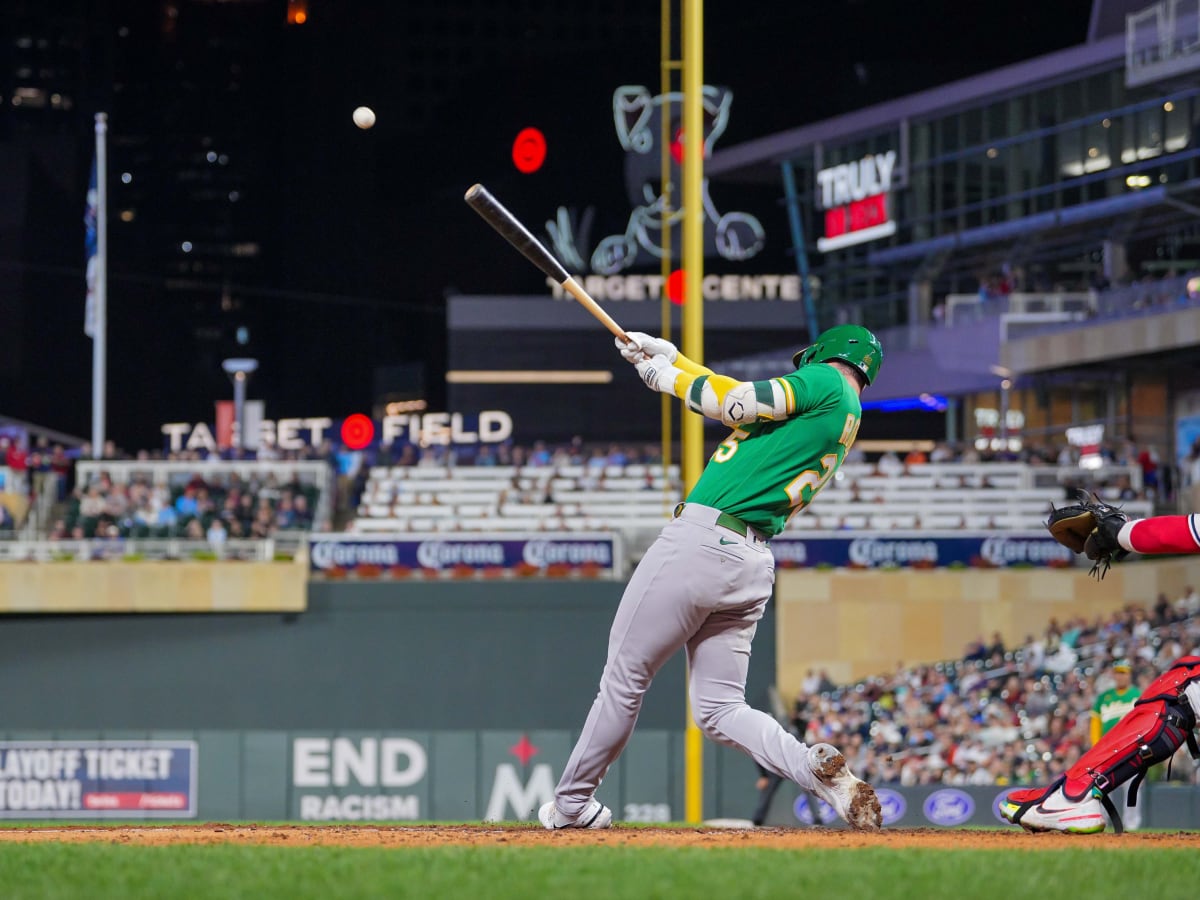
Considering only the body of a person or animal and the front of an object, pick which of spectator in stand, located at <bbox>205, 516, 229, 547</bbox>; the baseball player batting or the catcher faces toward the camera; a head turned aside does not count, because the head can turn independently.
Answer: the spectator in stand

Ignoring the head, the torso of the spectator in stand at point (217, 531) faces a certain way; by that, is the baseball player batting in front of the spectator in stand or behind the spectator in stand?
in front

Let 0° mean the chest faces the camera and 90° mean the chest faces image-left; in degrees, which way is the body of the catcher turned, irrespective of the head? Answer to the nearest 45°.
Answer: approximately 90°

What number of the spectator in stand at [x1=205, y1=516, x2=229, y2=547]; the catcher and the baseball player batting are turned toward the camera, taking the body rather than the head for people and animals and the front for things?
1

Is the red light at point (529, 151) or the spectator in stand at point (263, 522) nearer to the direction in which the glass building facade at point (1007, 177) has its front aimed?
the spectator in stand

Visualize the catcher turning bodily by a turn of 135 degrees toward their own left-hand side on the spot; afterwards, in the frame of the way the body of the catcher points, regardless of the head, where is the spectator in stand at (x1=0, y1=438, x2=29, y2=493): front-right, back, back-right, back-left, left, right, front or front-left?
back

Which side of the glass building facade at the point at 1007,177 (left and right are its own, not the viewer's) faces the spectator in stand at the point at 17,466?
front

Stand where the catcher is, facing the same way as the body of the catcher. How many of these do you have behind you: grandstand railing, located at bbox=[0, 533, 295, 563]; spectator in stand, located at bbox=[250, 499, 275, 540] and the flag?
0

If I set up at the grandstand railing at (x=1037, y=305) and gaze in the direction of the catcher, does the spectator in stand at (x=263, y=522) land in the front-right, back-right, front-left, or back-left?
front-right

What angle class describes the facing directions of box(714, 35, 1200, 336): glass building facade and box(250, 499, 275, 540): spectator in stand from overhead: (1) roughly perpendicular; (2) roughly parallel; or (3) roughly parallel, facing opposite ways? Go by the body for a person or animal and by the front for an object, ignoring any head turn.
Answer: roughly perpendicular

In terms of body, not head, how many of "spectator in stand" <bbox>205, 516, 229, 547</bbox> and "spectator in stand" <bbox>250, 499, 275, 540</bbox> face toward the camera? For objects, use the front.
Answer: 2

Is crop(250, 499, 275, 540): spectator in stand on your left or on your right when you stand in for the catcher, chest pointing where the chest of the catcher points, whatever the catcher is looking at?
on your right

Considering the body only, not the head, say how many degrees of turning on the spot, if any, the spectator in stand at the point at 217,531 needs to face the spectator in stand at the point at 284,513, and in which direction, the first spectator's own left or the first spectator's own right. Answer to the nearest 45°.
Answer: approximately 90° to the first spectator's own left

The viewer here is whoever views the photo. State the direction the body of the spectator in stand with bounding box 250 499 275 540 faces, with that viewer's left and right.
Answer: facing the viewer

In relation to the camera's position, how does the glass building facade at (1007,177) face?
facing the viewer and to the left of the viewer

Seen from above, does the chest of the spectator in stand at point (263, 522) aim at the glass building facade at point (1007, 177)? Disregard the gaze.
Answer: no

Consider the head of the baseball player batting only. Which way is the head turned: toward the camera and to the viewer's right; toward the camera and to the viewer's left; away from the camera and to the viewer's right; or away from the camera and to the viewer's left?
away from the camera and to the viewer's left

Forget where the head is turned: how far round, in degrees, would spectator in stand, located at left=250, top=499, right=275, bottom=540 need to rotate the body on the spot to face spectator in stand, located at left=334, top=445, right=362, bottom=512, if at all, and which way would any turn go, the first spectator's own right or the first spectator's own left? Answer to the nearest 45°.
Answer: approximately 135° to the first spectator's own left

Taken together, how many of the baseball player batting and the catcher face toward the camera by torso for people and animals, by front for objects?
0

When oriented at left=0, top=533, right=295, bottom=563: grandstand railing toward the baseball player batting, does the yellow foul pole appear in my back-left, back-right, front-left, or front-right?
front-left
